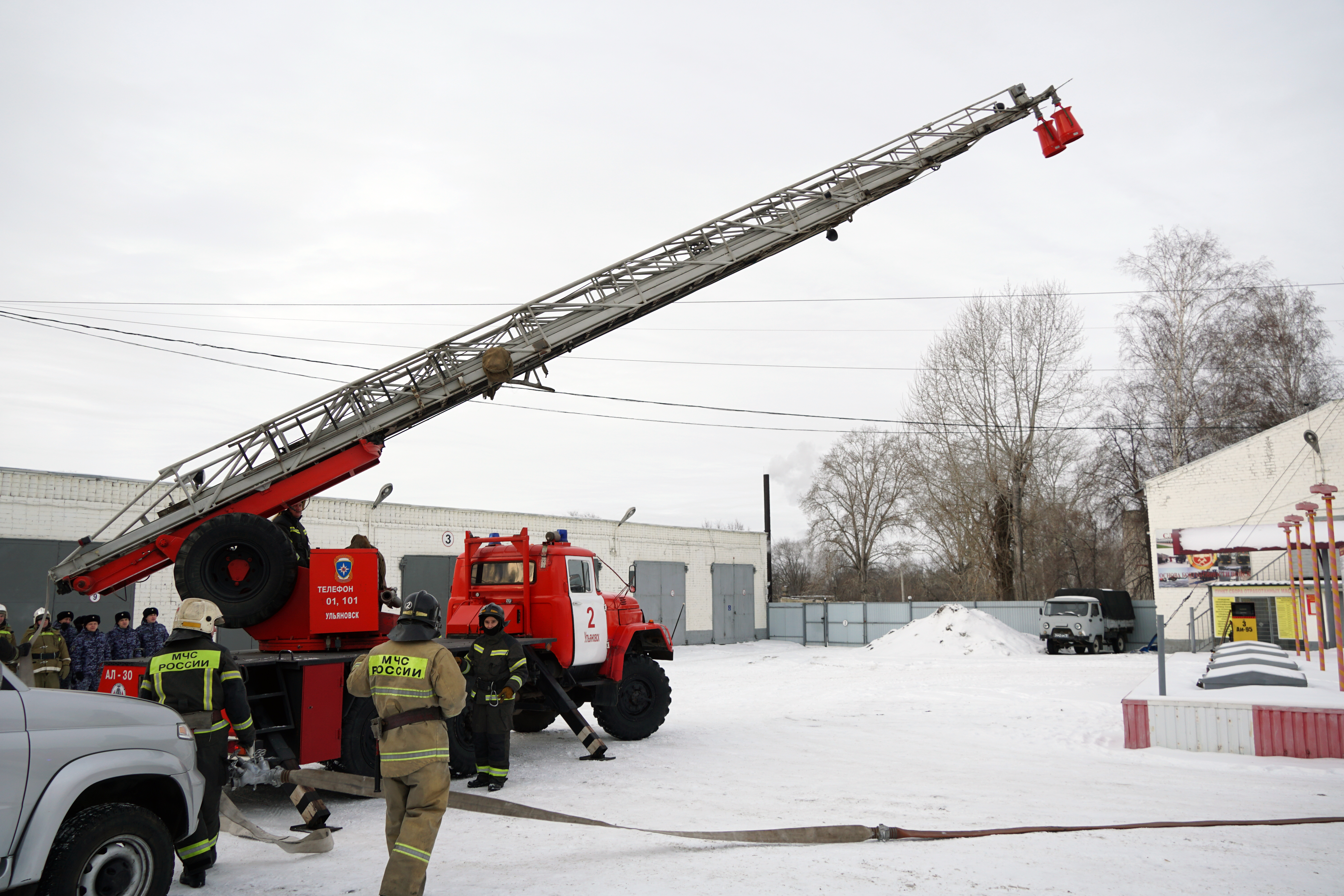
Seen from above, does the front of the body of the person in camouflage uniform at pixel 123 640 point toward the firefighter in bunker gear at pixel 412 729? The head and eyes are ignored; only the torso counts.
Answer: yes

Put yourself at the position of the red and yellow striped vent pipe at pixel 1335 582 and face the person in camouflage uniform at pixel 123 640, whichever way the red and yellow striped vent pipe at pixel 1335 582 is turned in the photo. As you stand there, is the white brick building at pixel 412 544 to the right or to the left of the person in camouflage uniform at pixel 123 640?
right

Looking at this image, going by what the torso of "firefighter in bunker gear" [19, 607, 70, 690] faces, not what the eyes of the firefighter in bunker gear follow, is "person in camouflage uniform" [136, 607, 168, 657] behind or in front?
behind
